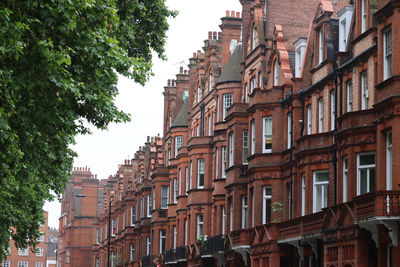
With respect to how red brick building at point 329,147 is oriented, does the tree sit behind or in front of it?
in front

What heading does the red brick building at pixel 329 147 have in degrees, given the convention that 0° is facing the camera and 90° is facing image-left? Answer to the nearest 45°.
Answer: approximately 45°
